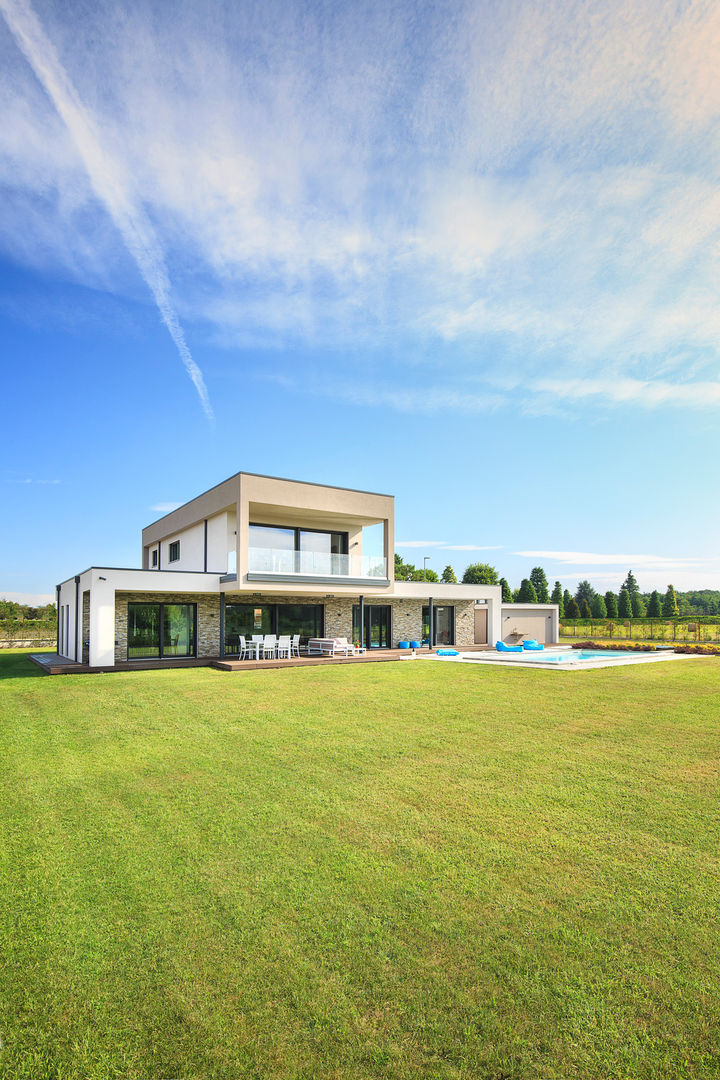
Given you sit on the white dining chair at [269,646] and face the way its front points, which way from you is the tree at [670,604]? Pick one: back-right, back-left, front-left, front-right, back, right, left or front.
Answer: front-right

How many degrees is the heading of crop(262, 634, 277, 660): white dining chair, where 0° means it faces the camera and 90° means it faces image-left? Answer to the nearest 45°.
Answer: approximately 180°

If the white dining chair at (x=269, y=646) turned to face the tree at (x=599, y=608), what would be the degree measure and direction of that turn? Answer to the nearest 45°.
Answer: approximately 45° to its right

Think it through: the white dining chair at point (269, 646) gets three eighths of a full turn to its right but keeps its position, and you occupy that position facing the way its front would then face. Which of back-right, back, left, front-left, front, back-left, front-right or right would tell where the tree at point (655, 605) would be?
left

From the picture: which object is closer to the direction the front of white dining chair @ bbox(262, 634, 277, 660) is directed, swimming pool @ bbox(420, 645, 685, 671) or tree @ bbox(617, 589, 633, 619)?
the tree

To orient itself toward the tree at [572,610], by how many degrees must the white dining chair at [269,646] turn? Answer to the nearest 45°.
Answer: approximately 45° to its right
